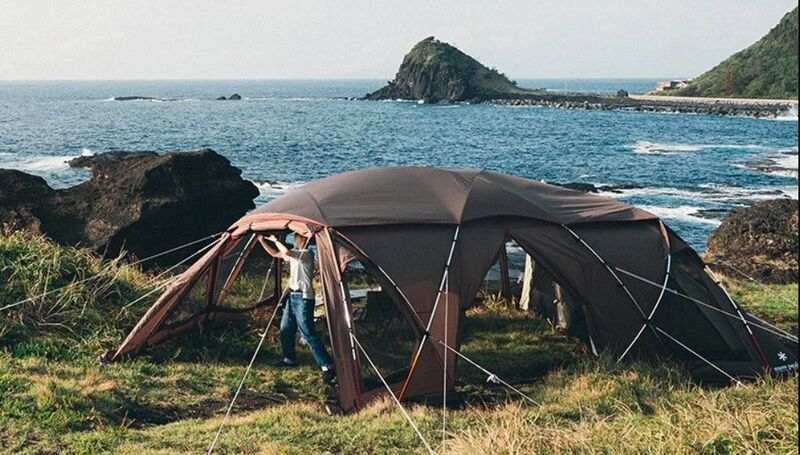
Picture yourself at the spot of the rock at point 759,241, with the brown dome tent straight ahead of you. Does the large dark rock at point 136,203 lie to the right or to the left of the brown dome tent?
right

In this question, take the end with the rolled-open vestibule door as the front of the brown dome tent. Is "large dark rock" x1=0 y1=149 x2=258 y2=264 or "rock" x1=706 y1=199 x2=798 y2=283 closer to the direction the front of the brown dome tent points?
the large dark rock

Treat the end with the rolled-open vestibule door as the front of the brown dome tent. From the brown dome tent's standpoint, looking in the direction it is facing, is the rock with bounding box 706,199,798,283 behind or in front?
behind

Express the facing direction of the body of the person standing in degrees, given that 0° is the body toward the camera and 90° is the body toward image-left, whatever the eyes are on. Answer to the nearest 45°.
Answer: approximately 45°

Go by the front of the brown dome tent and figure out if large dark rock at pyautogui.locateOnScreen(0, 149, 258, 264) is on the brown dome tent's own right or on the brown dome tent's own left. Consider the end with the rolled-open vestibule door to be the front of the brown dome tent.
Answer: on the brown dome tent's own right

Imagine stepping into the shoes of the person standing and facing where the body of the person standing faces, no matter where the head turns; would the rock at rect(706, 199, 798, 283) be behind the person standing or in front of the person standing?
behind
